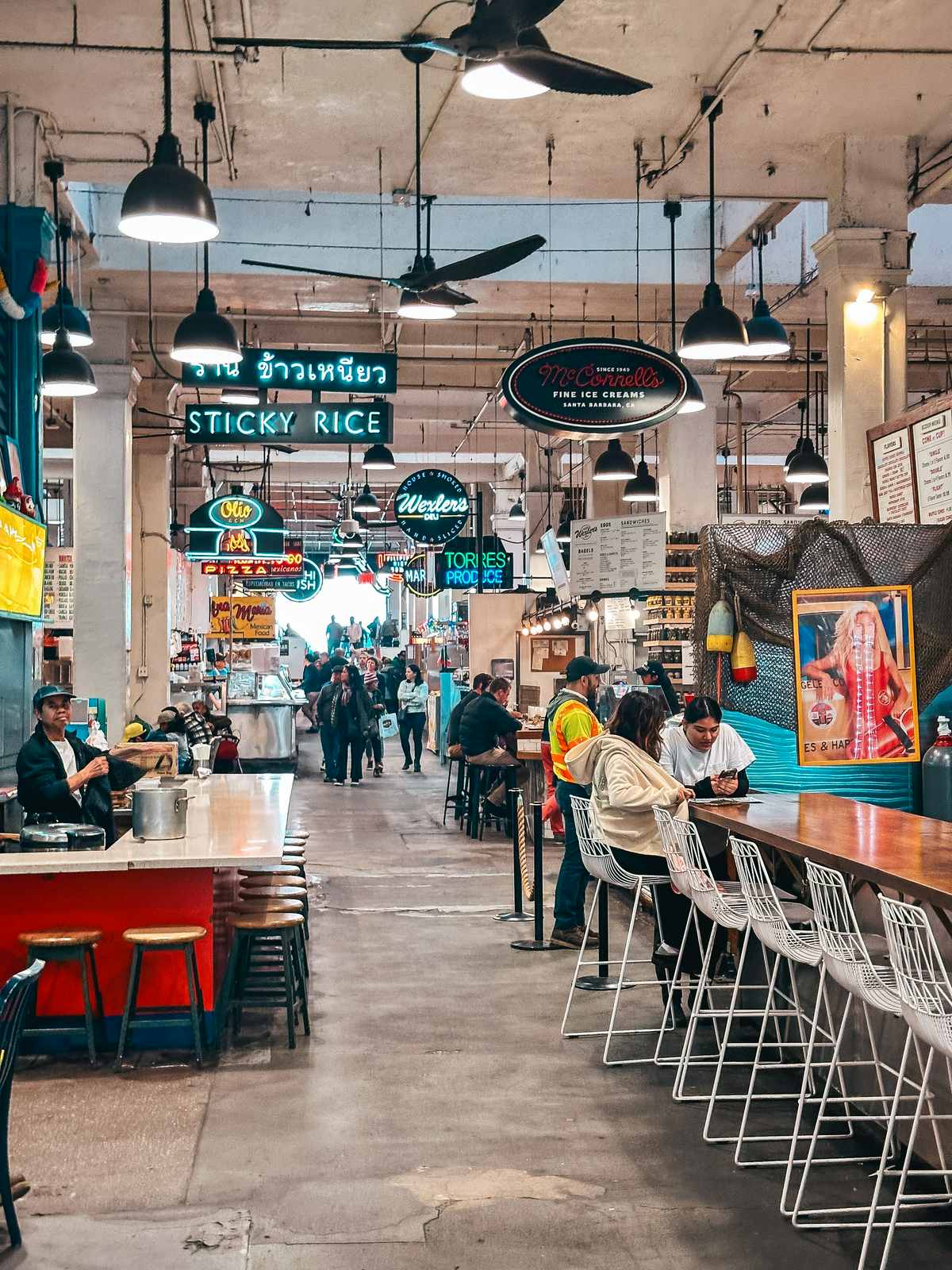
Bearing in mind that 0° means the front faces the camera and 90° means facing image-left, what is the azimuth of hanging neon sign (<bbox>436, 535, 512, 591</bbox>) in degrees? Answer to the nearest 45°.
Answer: approximately 0°

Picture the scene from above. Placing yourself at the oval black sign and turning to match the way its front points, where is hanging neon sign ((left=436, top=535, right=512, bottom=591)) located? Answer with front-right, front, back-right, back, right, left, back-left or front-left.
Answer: back

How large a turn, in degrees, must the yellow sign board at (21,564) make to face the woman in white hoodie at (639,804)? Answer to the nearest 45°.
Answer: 0° — it already faces them

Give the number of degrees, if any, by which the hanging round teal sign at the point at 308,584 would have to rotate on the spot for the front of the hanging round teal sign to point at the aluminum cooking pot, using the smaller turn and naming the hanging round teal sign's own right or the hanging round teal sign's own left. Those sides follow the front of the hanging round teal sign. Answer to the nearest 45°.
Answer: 0° — it already faces it

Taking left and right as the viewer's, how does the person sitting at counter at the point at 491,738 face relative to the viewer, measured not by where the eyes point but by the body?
facing to the right of the viewer

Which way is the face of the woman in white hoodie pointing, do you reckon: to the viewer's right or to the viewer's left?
to the viewer's right

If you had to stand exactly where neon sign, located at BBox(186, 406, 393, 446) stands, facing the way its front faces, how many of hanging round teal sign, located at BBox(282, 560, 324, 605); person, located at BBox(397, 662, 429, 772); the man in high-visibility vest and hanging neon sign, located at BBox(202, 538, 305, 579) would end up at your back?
3

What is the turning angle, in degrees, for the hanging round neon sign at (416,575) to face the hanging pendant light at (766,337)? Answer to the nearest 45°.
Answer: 0° — it already faces it
